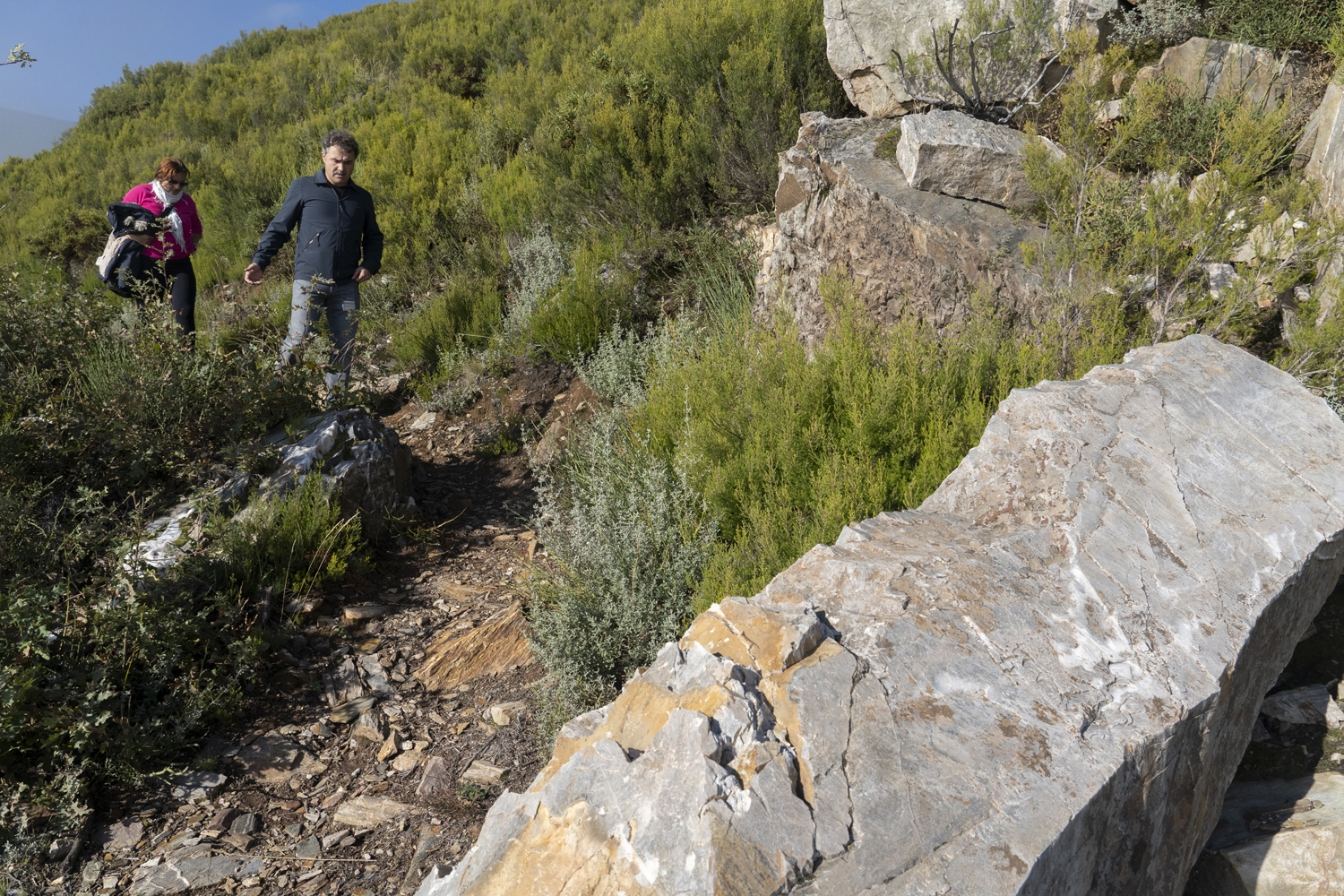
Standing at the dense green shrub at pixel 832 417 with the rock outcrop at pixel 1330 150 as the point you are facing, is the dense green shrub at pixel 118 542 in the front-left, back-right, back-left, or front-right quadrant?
back-left

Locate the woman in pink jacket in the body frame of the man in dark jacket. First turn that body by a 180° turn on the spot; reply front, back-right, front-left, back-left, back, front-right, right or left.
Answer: front-left

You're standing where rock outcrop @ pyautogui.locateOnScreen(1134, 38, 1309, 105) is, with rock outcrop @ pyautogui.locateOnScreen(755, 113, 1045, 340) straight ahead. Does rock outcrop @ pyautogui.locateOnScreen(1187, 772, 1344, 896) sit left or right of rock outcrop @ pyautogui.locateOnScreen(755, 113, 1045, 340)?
left

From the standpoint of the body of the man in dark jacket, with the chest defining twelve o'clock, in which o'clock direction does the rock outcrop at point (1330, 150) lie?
The rock outcrop is roughly at 10 o'clock from the man in dark jacket.

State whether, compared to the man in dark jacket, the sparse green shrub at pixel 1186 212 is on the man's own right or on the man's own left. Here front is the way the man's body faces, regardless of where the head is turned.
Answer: on the man's own left

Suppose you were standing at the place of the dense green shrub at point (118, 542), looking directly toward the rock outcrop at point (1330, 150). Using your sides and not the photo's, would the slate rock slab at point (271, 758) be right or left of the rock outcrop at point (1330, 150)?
right

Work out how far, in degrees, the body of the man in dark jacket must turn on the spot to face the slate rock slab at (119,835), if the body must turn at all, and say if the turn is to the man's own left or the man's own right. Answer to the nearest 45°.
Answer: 0° — they already face it

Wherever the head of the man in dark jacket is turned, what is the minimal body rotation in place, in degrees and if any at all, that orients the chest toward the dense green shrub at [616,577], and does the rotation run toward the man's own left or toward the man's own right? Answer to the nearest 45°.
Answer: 0° — they already face it

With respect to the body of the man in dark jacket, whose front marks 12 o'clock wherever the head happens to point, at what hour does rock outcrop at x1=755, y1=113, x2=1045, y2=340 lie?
The rock outcrop is roughly at 10 o'clock from the man in dark jacket.

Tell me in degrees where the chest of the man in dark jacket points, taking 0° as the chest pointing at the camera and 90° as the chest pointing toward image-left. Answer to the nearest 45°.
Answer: approximately 0°
